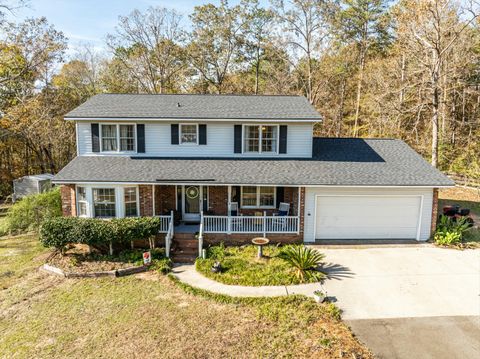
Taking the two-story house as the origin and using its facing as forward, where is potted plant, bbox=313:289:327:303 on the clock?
The potted plant is roughly at 11 o'clock from the two-story house.

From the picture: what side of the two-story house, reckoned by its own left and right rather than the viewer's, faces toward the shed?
right

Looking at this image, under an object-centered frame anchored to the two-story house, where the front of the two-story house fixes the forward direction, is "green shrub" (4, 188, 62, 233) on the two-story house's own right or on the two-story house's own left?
on the two-story house's own right

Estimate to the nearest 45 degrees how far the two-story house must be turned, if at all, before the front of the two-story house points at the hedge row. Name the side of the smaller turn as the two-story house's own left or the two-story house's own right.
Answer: approximately 45° to the two-story house's own right

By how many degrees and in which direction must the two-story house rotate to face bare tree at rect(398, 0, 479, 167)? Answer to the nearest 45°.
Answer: approximately 135° to its left

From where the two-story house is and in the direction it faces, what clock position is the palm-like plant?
The palm-like plant is roughly at 11 o'clock from the two-story house.

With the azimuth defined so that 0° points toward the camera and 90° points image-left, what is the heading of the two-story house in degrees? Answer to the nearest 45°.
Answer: approximately 0°

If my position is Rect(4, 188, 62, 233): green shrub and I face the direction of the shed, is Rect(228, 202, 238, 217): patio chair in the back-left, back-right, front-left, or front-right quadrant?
back-right

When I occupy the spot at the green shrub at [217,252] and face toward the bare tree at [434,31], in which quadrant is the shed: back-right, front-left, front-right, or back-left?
back-left

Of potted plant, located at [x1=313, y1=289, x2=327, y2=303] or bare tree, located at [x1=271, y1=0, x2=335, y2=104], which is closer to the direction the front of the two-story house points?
the potted plant

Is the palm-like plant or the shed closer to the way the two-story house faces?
the palm-like plant

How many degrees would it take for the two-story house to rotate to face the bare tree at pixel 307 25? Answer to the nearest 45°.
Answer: approximately 180°
